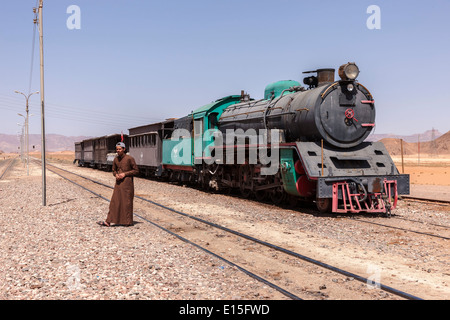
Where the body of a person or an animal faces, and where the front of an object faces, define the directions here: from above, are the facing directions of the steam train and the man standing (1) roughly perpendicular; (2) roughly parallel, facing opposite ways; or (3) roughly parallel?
roughly perpendicular

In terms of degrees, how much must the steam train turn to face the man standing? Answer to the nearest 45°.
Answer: approximately 90° to its right

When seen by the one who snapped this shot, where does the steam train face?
facing the viewer and to the right of the viewer

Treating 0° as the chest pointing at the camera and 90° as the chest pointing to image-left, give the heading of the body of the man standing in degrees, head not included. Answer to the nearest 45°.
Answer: approximately 45°

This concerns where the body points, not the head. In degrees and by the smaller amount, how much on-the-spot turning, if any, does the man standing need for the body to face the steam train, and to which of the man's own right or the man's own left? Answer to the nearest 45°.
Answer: approximately 135° to the man's own left

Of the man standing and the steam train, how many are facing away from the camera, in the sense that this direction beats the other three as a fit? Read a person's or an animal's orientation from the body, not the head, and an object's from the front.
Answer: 0
